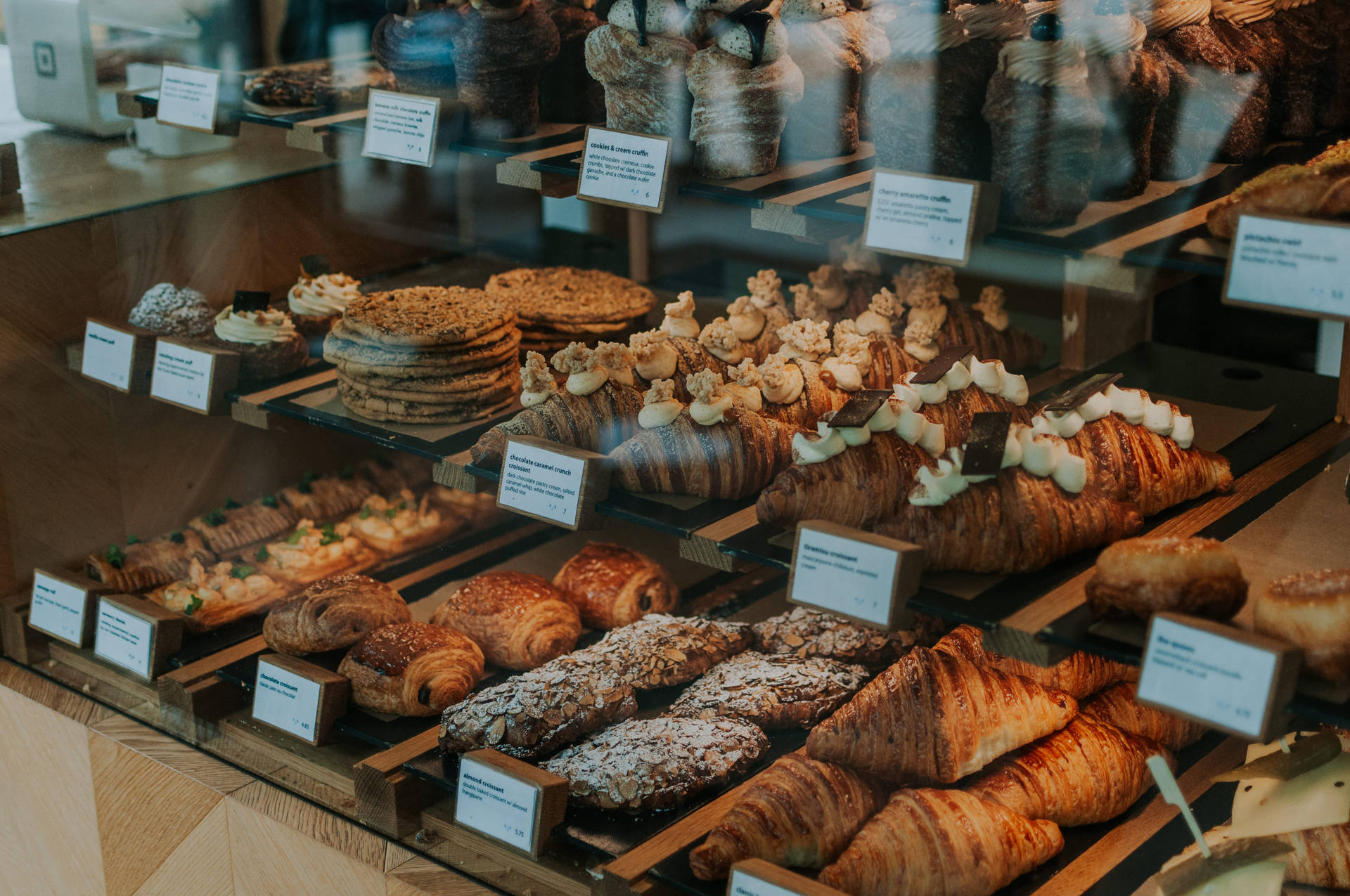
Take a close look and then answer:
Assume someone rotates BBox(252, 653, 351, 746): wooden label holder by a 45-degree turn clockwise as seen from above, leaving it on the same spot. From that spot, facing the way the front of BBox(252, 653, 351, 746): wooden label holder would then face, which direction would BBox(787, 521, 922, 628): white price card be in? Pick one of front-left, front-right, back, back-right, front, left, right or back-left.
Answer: back-left

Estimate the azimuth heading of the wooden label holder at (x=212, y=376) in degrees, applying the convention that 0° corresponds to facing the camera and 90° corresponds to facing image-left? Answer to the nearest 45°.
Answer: approximately 45°

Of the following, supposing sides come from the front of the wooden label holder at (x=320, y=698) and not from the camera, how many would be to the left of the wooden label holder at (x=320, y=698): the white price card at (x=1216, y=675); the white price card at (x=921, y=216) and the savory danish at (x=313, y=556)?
2

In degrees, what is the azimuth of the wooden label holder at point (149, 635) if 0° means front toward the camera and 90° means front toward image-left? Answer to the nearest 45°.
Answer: approximately 45°

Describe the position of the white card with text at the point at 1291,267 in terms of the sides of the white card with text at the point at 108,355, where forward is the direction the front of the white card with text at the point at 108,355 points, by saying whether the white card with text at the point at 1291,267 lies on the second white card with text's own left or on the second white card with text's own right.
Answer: on the second white card with text's own left

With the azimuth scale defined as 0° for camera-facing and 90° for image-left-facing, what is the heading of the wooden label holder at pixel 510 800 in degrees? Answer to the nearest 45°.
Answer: approximately 45°

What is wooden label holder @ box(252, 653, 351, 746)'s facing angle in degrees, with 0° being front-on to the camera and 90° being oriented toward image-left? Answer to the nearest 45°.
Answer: approximately 45°

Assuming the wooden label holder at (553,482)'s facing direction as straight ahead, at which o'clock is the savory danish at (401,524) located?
The savory danish is roughly at 4 o'clock from the wooden label holder.
